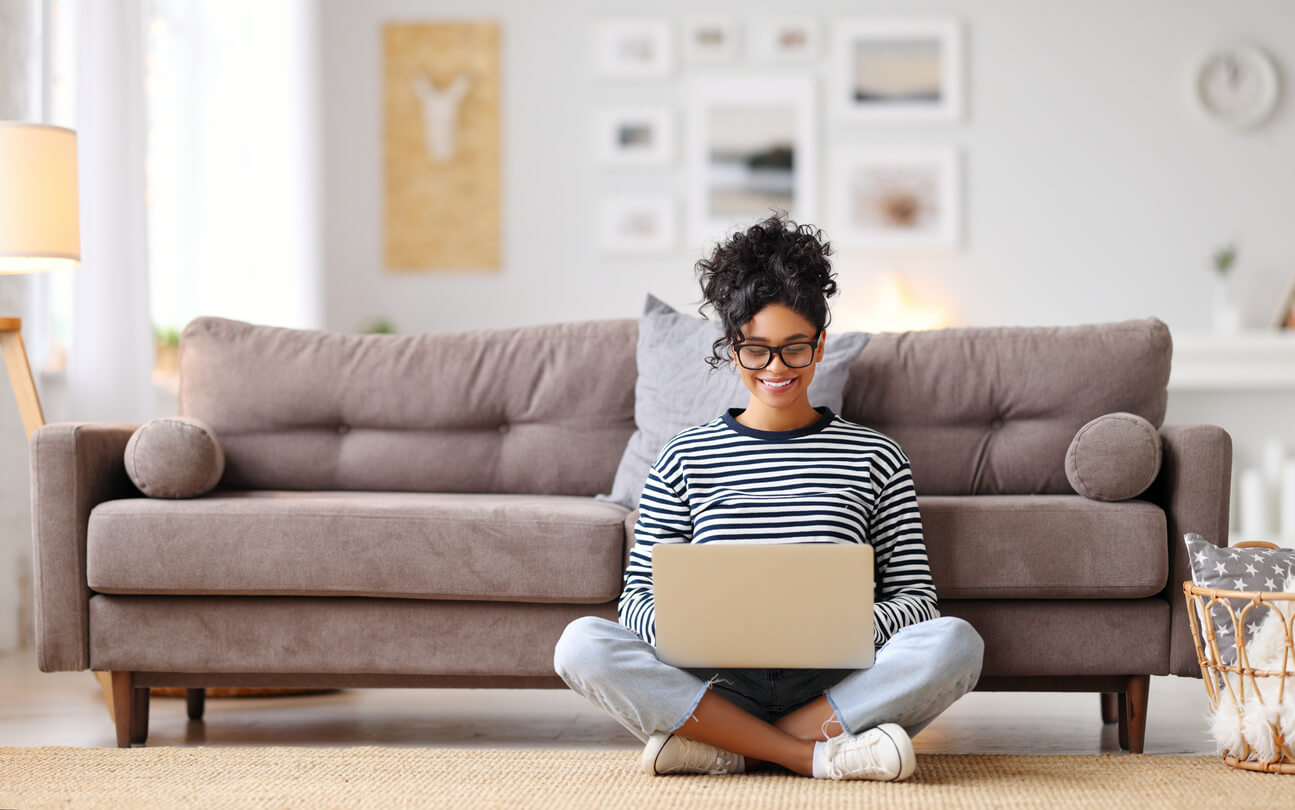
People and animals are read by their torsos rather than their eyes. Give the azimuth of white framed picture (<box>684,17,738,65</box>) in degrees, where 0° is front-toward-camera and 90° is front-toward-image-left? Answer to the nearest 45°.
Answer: approximately 0°

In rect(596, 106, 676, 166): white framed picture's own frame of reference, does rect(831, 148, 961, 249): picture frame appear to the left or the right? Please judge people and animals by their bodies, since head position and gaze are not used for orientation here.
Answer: on its left

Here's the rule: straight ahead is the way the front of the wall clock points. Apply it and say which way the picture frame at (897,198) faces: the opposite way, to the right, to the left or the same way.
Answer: the same way

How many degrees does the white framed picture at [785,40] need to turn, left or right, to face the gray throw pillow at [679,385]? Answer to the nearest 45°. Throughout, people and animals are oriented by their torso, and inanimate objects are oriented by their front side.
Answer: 0° — it already faces it

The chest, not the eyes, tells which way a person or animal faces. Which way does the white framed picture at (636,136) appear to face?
toward the camera

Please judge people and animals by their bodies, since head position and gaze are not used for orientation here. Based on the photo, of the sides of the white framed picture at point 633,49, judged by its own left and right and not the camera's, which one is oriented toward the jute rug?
front

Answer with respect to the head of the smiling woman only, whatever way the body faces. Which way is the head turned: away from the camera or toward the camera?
toward the camera

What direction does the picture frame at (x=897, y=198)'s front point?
toward the camera

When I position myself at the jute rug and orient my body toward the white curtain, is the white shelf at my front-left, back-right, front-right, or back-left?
front-right

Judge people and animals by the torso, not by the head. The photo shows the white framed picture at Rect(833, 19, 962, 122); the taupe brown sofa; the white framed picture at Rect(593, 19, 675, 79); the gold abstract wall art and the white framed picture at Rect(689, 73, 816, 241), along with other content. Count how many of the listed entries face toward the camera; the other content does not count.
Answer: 5

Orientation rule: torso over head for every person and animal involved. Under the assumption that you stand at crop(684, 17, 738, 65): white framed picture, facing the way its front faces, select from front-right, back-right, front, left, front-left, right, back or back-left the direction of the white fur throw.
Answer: front

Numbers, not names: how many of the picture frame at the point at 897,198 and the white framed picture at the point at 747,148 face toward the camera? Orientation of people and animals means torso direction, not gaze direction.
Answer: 2

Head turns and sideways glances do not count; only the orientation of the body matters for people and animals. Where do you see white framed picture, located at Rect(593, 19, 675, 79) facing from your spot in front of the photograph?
facing the viewer

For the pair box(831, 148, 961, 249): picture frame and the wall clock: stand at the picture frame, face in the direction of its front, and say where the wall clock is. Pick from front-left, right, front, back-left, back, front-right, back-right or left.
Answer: left
